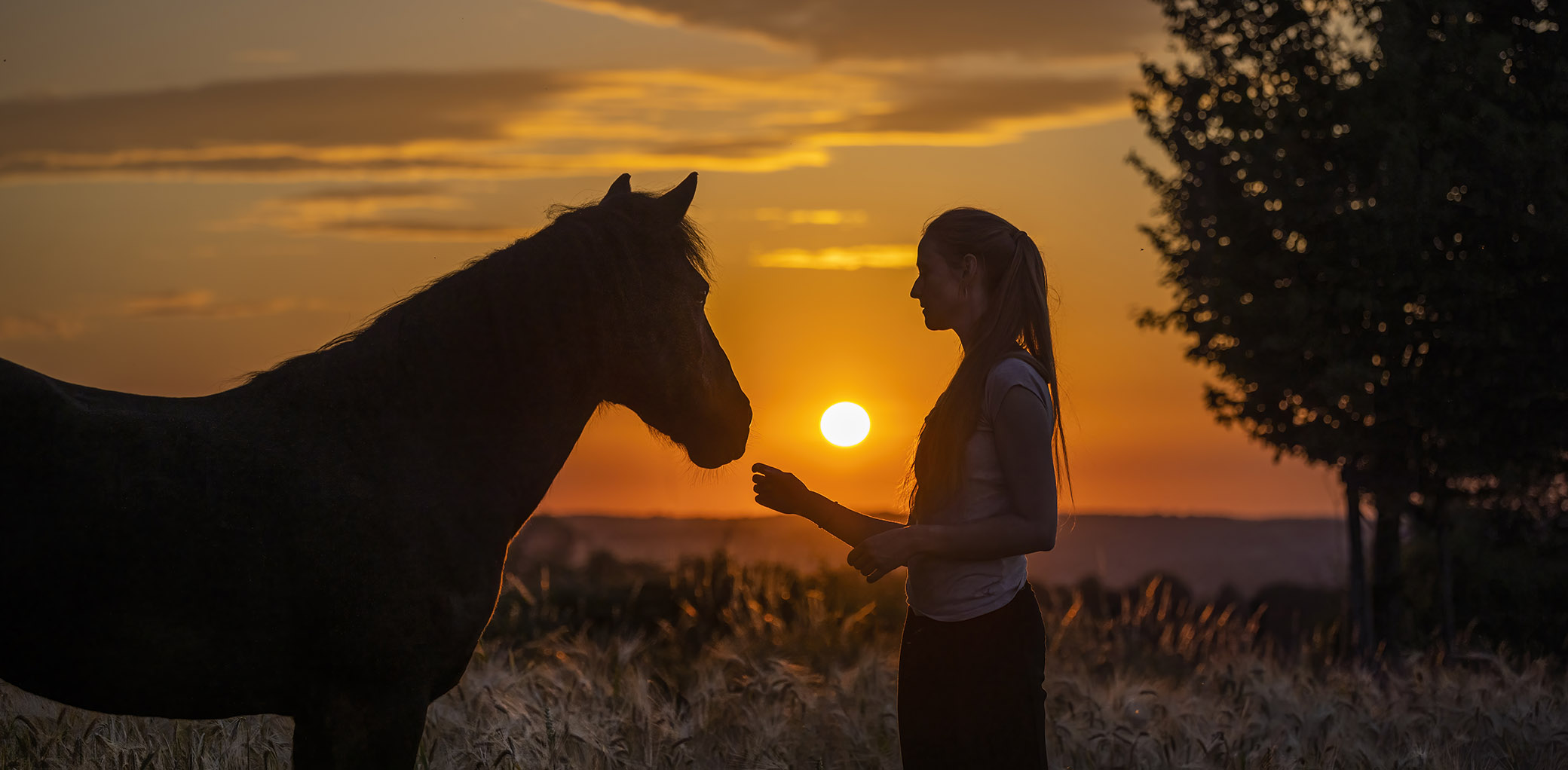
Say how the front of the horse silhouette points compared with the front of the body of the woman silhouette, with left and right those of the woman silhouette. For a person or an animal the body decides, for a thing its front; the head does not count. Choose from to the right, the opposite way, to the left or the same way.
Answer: the opposite way

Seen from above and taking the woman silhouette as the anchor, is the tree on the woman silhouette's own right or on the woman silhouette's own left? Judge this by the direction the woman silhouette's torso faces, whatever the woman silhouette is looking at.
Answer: on the woman silhouette's own right

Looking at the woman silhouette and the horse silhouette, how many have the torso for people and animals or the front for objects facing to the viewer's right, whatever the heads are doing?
1

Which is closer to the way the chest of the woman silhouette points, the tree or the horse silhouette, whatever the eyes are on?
the horse silhouette

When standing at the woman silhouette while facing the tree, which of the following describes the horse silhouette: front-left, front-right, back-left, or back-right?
back-left

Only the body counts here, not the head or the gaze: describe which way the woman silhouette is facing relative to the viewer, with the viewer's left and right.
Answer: facing to the left of the viewer

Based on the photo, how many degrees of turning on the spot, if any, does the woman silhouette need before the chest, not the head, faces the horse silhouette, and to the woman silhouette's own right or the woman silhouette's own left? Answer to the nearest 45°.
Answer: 0° — they already face it

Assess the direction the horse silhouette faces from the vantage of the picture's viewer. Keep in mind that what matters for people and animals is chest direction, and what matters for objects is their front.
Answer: facing to the right of the viewer
